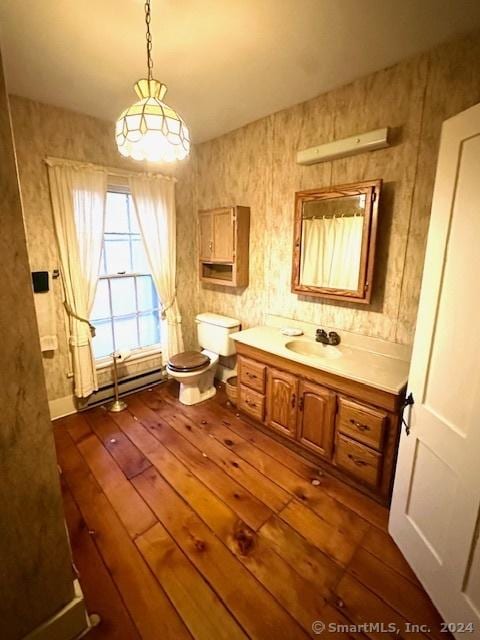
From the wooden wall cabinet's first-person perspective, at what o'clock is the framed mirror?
The framed mirror is roughly at 9 o'clock from the wooden wall cabinet.

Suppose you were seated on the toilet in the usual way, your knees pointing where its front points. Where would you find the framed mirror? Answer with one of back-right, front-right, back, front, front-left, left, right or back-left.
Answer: left

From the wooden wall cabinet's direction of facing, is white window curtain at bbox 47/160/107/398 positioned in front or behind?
in front

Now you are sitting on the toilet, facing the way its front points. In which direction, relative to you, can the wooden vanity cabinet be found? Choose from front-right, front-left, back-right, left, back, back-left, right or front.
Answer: left

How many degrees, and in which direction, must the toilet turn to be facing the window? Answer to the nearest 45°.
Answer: approximately 45° to its right

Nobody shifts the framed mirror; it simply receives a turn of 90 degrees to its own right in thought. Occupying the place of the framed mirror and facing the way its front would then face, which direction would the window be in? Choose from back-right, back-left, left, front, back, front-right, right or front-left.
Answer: front-left

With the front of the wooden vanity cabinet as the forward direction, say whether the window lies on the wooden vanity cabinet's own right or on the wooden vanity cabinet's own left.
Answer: on the wooden vanity cabinet's own right

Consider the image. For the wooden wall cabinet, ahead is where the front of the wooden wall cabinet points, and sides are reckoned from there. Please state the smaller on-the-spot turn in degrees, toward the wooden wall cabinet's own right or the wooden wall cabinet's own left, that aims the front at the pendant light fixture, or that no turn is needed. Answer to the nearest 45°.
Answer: approximately 45° to the wooden wall cabinet's own left
